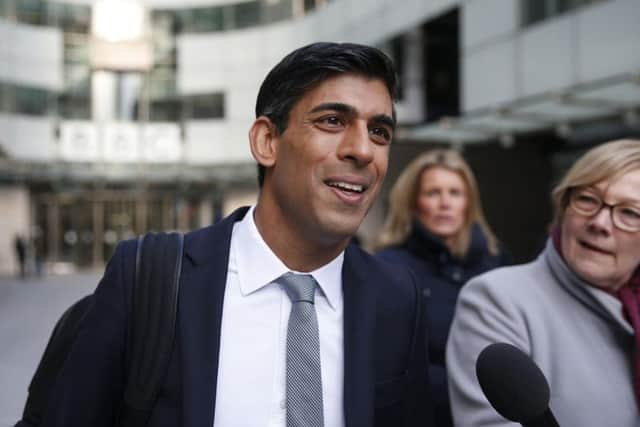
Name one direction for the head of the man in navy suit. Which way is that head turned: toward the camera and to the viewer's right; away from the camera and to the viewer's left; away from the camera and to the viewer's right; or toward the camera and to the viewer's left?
toward the camera and to the viewer's right

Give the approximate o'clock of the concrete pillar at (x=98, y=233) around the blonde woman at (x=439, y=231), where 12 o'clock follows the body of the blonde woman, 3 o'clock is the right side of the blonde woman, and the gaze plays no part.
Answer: The concrete pillar is roughly at 5 o'clock from the blonde woman.

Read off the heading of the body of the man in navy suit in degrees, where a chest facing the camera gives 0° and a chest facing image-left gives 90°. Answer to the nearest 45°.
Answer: approximately 315°

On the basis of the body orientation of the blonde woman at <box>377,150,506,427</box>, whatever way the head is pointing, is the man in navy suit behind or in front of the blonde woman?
in front

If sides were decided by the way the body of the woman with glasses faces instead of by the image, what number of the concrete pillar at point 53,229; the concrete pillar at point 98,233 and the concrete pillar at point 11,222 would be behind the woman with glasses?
3

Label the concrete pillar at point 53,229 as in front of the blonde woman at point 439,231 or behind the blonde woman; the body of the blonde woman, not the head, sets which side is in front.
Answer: behind

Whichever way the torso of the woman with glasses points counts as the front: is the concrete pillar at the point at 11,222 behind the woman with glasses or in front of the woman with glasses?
behind

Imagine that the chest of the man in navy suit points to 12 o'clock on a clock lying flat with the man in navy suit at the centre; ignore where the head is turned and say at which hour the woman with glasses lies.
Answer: The woman with glasses is roughly at 10 o'clock from the man in navy suit.

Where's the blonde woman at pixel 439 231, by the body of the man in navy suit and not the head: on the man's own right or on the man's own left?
on the man's own left
